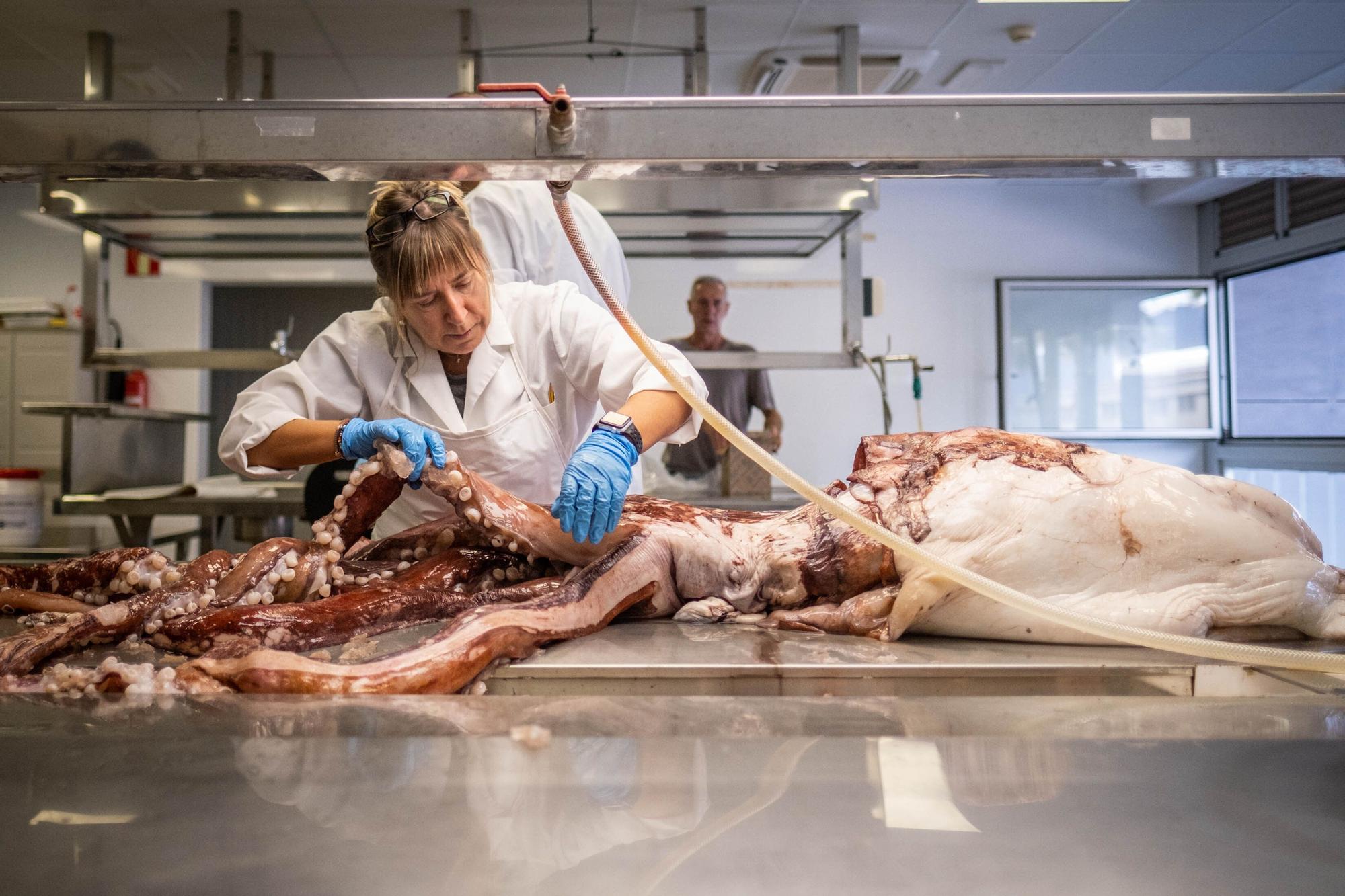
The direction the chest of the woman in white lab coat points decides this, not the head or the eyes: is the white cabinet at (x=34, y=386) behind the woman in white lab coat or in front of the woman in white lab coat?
behind

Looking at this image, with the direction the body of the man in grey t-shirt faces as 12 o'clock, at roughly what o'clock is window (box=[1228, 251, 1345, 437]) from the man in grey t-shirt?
The window is roughly at 8 o'clock from the man in grey t-shirt.

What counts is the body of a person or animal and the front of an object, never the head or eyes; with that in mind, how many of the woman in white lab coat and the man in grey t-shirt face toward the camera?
2

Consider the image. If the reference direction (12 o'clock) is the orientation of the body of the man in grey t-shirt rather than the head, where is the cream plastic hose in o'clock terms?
The cream plastic hose is roughly at 12 o'clock from the man in grey t-shirt.

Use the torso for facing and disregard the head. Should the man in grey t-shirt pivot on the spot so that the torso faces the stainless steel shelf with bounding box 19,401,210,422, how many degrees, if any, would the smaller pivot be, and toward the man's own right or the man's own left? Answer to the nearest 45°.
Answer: approximately 45° to the man's own right

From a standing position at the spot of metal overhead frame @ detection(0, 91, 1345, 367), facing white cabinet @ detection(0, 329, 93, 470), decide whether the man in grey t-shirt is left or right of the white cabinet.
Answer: right

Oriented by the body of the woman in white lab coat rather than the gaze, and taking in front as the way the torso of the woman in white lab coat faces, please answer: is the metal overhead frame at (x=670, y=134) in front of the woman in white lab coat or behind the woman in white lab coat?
in front

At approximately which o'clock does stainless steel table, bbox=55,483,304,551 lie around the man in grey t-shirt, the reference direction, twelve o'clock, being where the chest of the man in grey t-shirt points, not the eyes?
The stainless steel table is roughly at 2 o'clock from the man in grey t-shirt.

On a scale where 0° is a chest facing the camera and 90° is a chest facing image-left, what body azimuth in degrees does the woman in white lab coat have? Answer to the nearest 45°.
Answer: approximately 0°

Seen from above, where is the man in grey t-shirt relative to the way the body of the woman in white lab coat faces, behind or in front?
behind

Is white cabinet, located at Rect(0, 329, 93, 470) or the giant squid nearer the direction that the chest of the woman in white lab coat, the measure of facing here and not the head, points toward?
the giant squid
